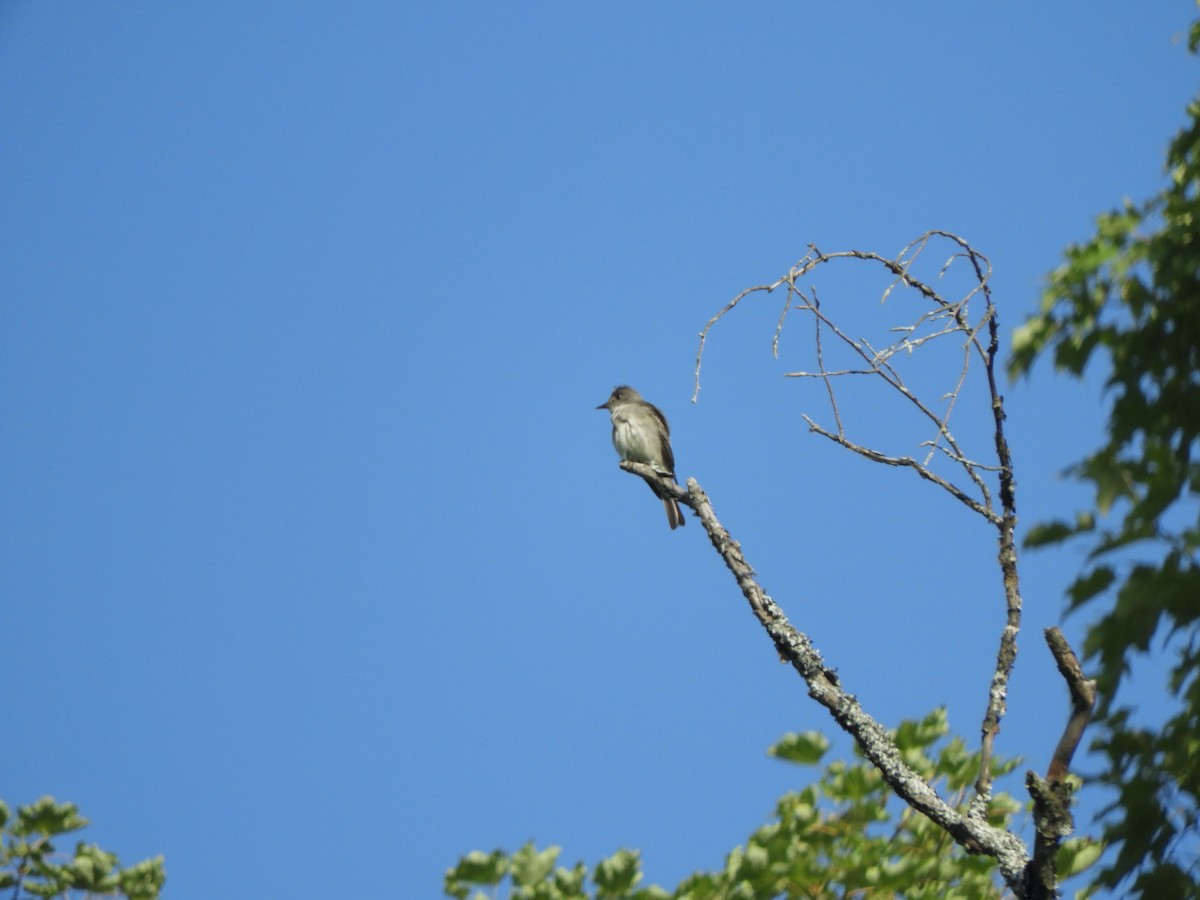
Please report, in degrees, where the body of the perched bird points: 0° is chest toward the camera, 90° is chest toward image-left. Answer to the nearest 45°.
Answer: approximately 45°
